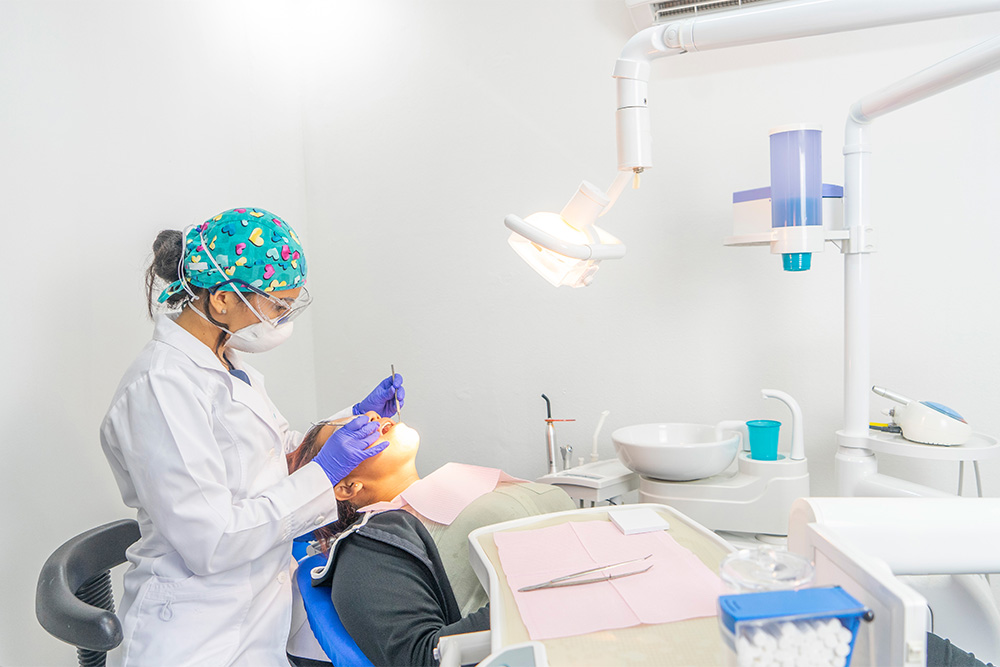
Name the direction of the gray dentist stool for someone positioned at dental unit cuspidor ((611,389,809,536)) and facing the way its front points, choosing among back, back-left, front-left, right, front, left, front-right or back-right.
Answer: front-left

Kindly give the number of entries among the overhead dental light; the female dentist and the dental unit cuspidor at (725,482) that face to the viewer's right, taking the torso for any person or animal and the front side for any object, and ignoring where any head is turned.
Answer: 1

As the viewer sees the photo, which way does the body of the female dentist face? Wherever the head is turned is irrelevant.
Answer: to the viewer's right

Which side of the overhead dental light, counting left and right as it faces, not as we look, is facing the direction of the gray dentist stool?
front

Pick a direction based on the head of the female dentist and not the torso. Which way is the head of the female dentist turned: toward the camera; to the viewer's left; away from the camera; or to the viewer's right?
to the viewer's right

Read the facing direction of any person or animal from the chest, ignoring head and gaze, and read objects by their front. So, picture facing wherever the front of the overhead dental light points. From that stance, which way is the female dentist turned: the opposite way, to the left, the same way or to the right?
the opposite way

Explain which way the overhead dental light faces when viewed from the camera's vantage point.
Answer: facing the viewer and to the left of the viewer

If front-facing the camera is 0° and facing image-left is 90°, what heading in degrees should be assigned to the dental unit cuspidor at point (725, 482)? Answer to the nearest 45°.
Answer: approximately 90°

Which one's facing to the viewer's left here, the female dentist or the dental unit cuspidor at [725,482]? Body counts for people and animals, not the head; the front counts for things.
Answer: the dental unit cuspidor
